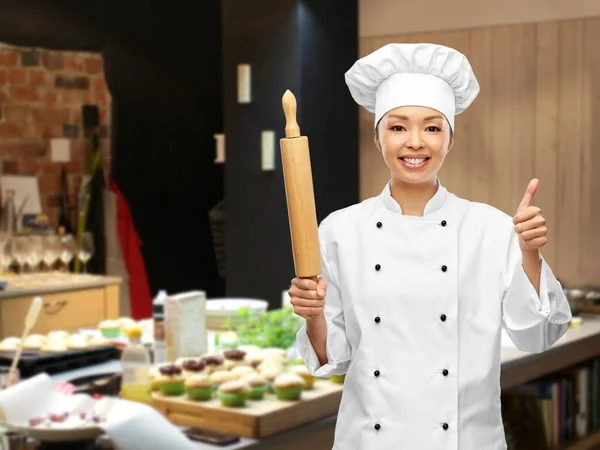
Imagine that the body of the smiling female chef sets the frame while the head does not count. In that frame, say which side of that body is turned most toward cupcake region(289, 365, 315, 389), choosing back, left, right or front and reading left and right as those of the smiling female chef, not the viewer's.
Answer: back

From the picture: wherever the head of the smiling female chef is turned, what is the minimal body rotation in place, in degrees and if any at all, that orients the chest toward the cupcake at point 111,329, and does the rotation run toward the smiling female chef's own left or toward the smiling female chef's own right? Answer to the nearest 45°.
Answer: approximately 135° to the smiling female chef's own right

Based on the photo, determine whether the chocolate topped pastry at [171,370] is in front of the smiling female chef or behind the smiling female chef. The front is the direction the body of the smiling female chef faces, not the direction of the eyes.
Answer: behind

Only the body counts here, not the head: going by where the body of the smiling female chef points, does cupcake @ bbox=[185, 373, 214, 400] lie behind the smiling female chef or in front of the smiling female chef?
behind

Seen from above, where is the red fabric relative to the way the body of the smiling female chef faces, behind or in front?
behind

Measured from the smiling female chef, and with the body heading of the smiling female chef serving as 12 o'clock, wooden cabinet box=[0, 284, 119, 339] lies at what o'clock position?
The wooden cabinet is roughly at 5 o'clock from the smiling female chef.

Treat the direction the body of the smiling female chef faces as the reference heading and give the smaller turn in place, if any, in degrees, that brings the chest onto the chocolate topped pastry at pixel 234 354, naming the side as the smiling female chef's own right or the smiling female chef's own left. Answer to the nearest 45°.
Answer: approximately 180°

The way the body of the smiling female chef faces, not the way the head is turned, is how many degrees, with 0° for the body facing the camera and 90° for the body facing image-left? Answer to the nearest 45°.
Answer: approximately 0°

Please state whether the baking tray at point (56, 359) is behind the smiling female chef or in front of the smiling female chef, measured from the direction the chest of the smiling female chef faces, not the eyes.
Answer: behind

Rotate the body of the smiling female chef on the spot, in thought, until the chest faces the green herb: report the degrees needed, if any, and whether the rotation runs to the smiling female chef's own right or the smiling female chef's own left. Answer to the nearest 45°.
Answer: approximately 180°
